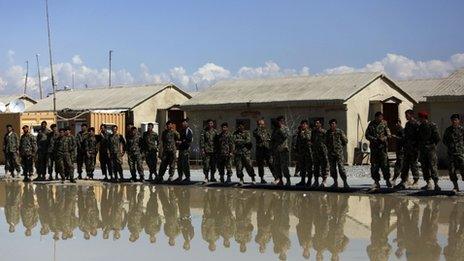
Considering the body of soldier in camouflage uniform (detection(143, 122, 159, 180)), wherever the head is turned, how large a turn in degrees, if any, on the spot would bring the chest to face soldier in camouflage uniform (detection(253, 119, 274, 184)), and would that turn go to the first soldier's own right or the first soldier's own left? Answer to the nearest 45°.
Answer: approximately 45° to the first soldier's own left

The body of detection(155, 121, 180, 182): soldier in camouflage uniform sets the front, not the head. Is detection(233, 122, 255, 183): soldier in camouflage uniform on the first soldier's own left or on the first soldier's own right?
on the first soldier's own left

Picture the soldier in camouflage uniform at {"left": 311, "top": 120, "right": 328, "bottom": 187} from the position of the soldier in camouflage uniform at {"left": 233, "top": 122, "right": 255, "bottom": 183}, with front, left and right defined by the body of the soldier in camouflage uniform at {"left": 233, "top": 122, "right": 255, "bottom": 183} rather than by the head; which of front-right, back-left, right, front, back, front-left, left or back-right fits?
front-left

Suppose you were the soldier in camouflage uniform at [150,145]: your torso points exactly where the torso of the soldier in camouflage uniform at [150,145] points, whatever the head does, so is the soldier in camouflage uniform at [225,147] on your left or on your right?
on your left

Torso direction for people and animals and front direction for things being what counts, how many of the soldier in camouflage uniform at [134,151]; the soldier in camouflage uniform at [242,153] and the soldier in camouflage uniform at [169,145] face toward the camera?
3

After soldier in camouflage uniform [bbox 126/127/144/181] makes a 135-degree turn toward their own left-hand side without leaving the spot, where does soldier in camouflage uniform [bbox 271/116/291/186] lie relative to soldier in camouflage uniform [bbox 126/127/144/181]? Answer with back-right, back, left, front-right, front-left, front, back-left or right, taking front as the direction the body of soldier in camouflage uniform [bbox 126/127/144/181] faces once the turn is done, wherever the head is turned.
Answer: right

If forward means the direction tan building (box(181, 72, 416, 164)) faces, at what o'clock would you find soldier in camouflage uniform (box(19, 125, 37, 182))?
The soldier in camouflage uniform is roughly at 3 o'clock from the tan building.

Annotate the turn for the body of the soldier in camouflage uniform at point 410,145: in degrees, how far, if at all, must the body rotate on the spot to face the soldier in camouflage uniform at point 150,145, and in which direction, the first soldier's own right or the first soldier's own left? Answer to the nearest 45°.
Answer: approximately 45° to the first soldier's own right

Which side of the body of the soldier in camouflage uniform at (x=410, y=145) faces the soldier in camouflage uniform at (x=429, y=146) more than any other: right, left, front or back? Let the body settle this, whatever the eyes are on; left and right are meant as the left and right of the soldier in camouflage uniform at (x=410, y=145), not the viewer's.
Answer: back

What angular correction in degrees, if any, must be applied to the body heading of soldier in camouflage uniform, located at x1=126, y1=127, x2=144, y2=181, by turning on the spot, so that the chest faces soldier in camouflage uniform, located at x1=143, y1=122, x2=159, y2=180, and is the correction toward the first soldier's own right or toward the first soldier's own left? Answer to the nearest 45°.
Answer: approximately 45° to the first soldier's own left

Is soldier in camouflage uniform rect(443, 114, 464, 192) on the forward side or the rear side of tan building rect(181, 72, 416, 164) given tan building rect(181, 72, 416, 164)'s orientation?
on the forward side

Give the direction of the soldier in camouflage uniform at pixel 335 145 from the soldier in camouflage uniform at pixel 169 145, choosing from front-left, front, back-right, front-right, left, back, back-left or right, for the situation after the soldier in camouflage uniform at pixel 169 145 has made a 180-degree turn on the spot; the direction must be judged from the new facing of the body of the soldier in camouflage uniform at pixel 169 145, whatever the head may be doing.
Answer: back-right
